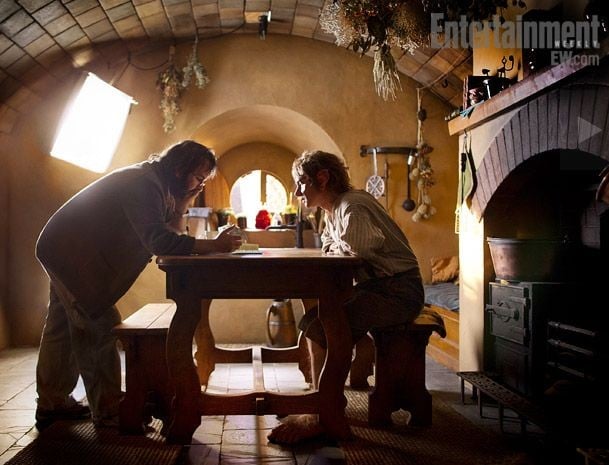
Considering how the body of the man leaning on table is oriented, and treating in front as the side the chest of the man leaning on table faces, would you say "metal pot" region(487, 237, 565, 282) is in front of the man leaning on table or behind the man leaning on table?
in front

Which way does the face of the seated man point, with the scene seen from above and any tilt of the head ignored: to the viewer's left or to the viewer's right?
to the viewer's left

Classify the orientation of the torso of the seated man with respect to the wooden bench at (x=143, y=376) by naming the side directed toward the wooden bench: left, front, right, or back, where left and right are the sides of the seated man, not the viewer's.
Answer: front

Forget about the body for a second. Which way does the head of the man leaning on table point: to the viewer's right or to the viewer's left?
to the viewer's right

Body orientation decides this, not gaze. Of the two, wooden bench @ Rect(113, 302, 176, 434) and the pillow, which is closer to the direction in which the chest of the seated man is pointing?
the wooden bench

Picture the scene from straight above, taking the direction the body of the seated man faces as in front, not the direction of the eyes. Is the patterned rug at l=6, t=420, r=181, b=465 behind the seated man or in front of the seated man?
in front

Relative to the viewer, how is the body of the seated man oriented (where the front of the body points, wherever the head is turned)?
to the viewer's left

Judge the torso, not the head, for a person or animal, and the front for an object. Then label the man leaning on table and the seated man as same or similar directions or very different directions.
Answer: very different directions

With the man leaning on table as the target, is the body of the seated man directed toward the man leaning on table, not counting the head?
yes

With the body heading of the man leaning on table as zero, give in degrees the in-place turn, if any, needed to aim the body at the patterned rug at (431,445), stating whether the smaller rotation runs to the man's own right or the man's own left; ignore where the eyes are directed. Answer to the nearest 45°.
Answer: approximately 45° to the man's own right

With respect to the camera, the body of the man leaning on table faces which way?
to the viewer's right

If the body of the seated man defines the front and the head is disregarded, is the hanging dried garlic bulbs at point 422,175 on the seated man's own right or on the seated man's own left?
on the seated man's own right

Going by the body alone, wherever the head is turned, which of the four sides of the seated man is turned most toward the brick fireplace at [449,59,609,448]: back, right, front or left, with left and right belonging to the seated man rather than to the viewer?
back

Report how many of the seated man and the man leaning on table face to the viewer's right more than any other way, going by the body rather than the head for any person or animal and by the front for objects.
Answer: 1
